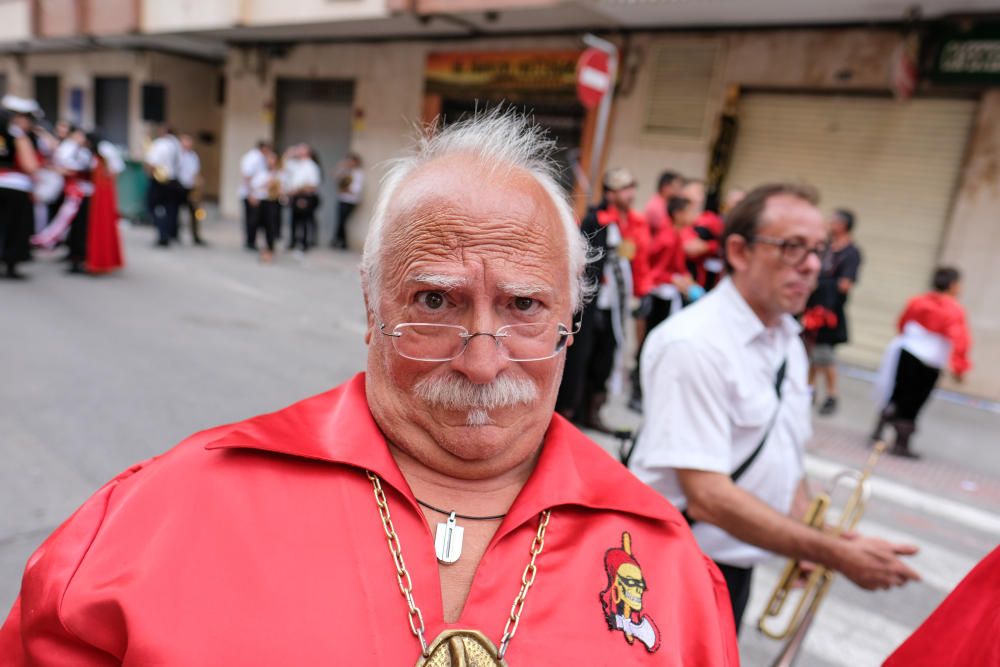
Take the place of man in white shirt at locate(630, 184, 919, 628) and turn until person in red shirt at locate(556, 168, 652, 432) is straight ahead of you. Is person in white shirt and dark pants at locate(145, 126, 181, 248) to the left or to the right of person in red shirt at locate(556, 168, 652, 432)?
left

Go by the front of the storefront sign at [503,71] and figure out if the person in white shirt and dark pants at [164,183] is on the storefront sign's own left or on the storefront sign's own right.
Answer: on the storefront sign's own right

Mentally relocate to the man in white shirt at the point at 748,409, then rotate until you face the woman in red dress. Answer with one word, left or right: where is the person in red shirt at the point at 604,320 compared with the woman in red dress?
right

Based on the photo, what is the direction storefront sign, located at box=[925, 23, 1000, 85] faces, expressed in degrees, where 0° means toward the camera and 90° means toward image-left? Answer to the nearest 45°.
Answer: approximately 0°

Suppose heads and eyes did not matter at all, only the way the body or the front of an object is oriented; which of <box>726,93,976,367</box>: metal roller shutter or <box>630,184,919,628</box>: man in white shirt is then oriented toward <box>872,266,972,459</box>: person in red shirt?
the metal roller shutter

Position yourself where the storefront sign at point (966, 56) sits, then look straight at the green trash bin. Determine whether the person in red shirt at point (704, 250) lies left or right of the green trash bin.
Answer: left

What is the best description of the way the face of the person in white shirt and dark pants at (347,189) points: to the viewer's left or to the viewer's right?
to the viewer's left

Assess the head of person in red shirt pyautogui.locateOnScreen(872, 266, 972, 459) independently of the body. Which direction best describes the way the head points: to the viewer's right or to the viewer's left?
to the viewer's right

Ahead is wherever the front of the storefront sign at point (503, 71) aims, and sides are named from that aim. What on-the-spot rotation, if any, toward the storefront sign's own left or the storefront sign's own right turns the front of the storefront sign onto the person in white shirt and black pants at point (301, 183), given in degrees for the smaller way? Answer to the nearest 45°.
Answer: approximately 90° to the storefront sign's own right

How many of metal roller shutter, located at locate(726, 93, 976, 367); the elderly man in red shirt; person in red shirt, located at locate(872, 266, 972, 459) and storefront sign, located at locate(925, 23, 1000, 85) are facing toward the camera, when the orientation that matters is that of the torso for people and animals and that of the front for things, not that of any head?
3

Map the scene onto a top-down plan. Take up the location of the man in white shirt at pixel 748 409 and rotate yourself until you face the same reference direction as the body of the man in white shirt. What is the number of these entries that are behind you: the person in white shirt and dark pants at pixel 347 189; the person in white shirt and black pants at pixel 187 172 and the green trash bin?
3

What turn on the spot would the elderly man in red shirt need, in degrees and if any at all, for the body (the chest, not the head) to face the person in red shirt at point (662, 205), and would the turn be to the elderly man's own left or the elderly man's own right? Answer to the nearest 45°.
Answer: approximately 135° to the elderly man's own left

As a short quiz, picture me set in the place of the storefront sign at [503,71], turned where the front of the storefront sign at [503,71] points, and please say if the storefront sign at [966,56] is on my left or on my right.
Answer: on my left

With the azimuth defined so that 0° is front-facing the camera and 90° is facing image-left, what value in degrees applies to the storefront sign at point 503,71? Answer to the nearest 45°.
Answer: approximately 0°

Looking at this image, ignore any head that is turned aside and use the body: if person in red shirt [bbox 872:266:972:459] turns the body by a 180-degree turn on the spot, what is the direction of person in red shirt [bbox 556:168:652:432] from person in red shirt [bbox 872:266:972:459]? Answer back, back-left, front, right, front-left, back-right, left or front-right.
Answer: front

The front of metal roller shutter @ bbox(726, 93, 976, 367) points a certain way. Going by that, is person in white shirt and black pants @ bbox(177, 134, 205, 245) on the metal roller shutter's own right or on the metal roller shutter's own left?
on the metal roller shutter's own right

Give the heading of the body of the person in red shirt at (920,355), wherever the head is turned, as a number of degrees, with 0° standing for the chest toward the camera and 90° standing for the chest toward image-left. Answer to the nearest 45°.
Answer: approximately 225°
